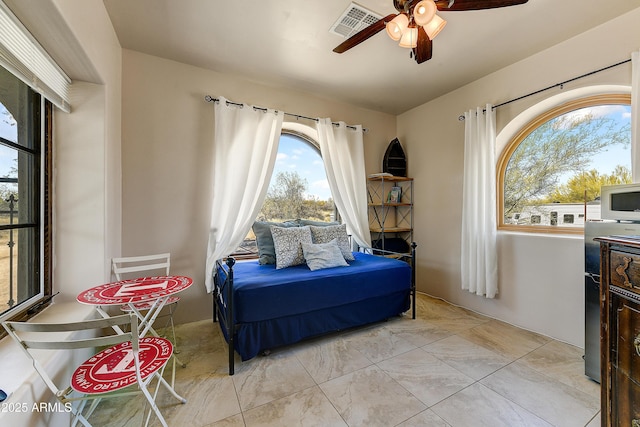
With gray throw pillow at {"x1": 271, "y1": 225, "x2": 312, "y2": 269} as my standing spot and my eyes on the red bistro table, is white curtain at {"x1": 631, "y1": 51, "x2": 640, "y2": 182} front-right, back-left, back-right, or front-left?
back-left

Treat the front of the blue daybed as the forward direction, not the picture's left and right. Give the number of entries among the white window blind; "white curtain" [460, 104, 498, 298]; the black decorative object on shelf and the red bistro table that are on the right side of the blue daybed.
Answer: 2

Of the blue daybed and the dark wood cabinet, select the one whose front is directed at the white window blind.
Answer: the dark wood cabinet

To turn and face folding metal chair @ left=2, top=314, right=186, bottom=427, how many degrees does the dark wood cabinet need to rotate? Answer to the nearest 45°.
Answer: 0° — it already faces it

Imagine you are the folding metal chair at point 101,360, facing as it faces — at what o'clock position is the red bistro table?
The red bistro table is roughly at 11 o'clock from the folding metal chair.

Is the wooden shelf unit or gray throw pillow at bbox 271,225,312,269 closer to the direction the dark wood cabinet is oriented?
the gray throw pillow

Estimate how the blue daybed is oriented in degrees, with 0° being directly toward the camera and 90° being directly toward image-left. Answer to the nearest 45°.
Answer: approximately 315°

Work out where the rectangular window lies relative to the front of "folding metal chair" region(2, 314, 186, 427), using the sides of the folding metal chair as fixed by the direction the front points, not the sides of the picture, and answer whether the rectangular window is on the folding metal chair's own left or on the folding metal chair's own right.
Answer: on the folding metal chair's own left

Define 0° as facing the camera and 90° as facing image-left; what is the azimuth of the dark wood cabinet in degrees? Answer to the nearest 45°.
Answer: approximately 45°

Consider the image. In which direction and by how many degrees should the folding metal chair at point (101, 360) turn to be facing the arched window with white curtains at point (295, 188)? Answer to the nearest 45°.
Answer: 0° — it already faces it

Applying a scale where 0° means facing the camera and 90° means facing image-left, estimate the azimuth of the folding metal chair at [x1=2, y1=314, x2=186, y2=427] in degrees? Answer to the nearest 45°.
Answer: approximately 225°

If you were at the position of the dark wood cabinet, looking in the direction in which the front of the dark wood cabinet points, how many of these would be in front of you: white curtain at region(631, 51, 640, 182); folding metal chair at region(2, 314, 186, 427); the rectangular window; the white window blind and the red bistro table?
4

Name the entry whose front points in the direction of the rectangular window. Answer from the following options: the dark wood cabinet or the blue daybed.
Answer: the dark wood cabinet
